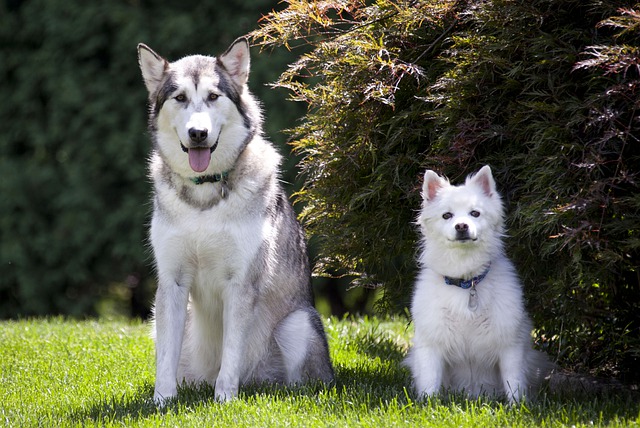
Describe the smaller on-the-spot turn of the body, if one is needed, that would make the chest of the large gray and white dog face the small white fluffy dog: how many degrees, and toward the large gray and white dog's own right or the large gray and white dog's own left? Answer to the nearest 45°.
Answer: approximately 135° to the large gray and white dog's own left

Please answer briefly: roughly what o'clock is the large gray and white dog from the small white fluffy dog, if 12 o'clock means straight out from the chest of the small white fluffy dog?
The large gray and white dog is roughly at 3 o'clock from the small white fluffy dog.

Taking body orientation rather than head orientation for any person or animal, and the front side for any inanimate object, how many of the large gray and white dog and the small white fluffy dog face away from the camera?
0

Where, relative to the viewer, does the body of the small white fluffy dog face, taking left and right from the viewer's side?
facing the viewer

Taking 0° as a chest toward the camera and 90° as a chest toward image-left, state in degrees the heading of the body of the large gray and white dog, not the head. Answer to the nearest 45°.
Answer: approximately 45°

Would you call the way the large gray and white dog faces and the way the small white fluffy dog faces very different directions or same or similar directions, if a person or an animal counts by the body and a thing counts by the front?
same or similar directions
